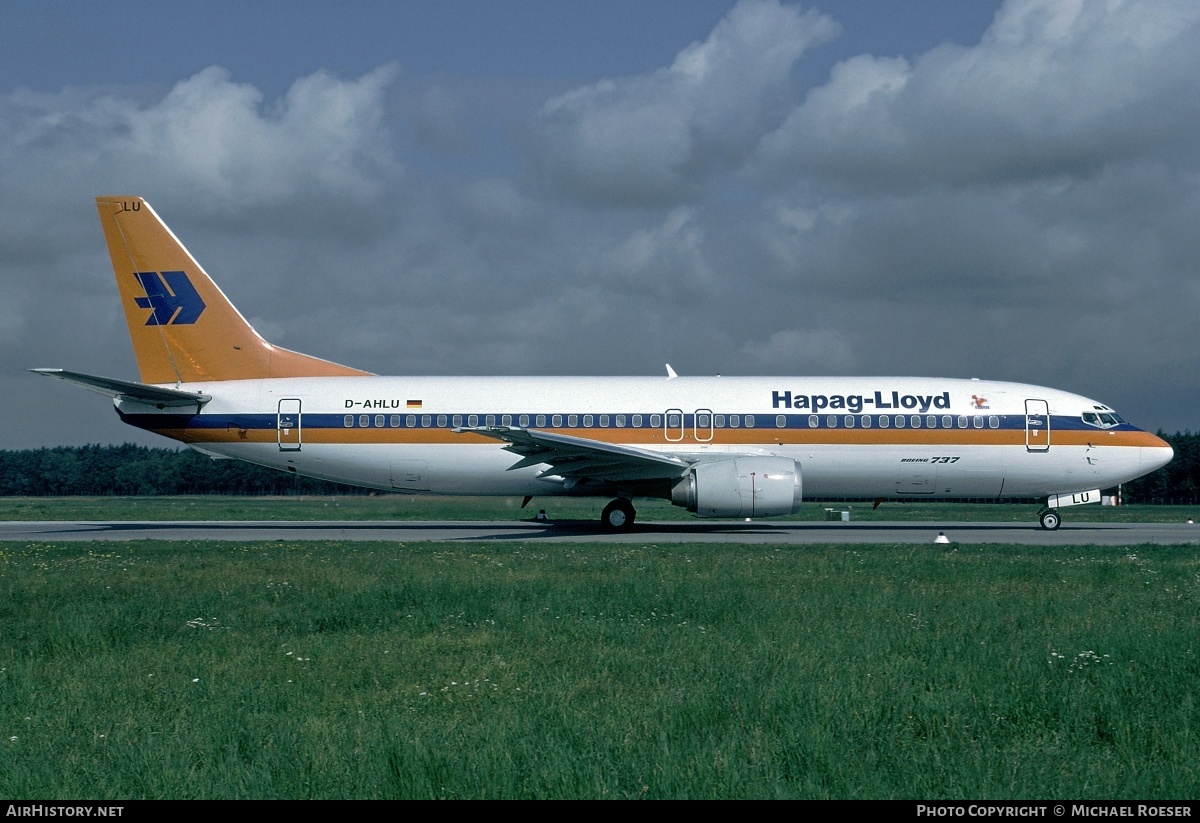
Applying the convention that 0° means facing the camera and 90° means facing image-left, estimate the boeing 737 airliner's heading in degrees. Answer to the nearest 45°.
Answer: approximately 270°
